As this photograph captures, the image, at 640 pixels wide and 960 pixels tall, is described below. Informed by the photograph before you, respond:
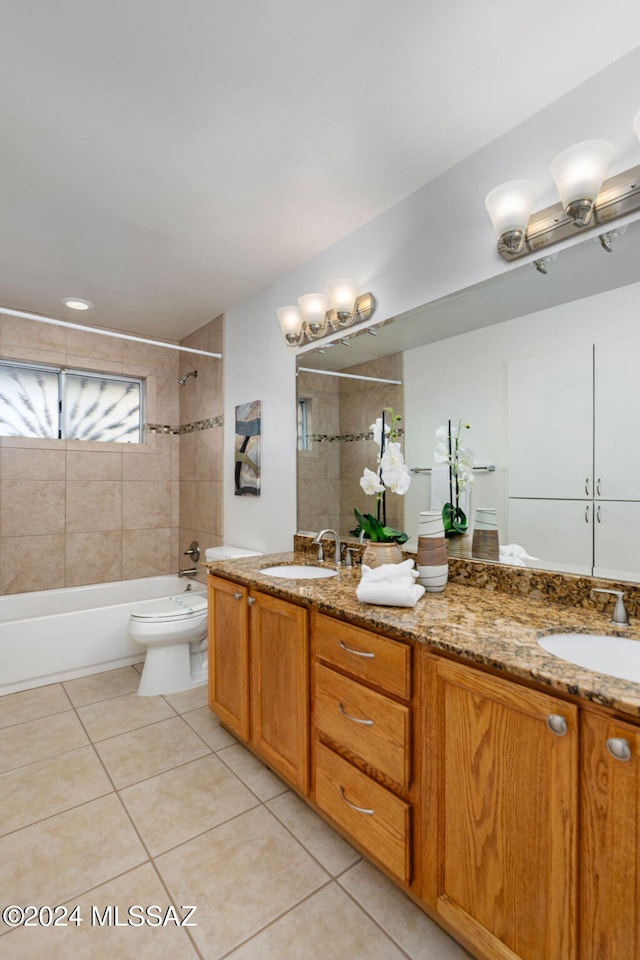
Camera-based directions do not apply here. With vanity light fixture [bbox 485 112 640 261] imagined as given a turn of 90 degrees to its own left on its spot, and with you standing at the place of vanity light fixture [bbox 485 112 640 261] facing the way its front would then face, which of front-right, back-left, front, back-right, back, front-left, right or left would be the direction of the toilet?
back-right

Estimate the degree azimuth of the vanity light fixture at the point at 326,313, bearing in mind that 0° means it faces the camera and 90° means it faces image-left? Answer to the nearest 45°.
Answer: approximately 45°

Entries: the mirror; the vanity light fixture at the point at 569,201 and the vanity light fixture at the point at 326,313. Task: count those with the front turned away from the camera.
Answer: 0

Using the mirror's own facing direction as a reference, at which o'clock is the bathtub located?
The bathtub is roughly at 2 o'clock from the mirror.

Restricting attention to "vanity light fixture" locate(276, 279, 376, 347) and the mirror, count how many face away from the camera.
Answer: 0

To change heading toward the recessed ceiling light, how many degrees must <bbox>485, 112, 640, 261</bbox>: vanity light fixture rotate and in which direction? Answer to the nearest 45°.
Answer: approximately 45° to its right

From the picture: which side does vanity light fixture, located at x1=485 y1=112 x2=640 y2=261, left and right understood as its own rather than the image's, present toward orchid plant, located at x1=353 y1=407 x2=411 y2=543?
right

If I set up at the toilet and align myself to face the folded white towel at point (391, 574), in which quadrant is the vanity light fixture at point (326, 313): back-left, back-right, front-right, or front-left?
front-left

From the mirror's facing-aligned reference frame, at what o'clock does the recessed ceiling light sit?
The recessed ceiling light is roughly at 2 o'clock from the mirror.

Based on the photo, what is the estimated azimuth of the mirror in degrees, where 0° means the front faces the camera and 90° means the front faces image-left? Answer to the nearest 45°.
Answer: approximately 45°

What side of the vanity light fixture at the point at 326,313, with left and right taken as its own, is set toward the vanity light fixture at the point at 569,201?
left
